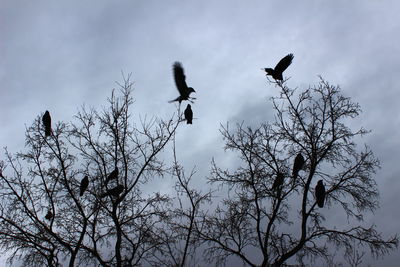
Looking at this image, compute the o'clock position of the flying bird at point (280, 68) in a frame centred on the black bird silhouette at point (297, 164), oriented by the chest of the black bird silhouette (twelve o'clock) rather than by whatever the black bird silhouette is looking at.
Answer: The flying bird is roughly at 3 o'clock from the black bird silhouette.

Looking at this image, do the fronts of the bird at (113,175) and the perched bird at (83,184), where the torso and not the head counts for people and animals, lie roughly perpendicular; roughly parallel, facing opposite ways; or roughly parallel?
roughly parallel

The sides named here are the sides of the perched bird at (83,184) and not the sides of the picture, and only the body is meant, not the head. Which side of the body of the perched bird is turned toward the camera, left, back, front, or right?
right

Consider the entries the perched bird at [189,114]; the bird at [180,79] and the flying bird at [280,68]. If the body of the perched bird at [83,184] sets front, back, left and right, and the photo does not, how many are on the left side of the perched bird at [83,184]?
0

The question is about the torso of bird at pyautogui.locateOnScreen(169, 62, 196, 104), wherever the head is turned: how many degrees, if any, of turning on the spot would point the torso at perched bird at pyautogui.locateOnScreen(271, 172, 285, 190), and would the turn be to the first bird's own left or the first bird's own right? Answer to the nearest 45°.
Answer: approximately 45° to the first bird's own left

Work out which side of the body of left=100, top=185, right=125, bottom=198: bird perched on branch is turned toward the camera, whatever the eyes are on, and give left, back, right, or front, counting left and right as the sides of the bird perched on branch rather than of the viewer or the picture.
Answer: right

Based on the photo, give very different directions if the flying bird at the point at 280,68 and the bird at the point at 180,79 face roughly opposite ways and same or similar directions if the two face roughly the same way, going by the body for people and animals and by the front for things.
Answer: very different directions

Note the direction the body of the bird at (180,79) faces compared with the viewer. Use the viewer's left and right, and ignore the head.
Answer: facing to the right of the viewer

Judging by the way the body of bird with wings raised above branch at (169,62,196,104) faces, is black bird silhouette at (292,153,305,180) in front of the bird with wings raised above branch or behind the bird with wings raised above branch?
in front

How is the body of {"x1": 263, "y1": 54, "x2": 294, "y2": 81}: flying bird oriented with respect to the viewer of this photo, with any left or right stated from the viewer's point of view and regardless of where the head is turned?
facing to the left of the viewer
